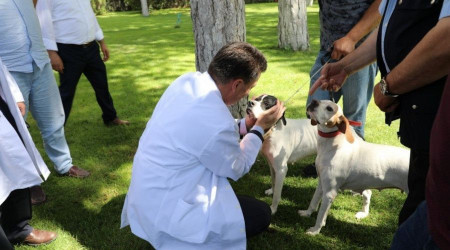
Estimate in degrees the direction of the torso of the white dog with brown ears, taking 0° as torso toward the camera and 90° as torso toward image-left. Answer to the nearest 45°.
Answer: approximately 90°

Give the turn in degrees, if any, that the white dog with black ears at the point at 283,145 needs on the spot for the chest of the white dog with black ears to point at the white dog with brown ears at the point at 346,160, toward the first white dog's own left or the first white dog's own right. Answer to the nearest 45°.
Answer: approximately 135° to the first white dog's own left

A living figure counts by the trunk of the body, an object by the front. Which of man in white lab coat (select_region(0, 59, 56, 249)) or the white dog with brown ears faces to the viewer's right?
the man in white lab coat

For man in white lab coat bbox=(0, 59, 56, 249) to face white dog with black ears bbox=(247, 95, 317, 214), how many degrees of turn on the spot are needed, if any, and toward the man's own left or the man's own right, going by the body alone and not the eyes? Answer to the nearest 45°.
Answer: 0° — they already face it

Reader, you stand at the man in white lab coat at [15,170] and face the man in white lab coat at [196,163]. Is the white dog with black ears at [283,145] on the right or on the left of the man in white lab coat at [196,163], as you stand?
left

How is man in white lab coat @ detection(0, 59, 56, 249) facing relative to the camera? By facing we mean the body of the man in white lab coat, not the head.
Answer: to the viewer's right

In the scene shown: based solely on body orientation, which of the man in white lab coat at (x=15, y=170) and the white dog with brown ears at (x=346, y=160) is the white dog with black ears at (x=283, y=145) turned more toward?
the man in white lab coat

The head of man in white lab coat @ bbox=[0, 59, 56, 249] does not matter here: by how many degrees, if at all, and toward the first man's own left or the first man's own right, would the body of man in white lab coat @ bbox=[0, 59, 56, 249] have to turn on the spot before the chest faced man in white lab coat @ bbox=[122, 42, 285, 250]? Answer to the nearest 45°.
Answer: approximately 45° to the first man's own right

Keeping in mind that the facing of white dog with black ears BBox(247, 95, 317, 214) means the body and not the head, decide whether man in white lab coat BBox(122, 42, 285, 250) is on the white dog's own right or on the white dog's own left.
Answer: on the white dog's own left

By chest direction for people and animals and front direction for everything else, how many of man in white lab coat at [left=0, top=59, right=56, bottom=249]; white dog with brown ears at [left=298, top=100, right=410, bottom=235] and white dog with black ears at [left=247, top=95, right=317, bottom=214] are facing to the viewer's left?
2

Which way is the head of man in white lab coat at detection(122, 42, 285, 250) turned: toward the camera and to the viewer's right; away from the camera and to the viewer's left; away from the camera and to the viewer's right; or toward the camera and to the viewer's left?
away from the camera and to the viewer's right

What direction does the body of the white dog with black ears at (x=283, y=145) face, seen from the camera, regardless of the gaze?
to the viewer's left
